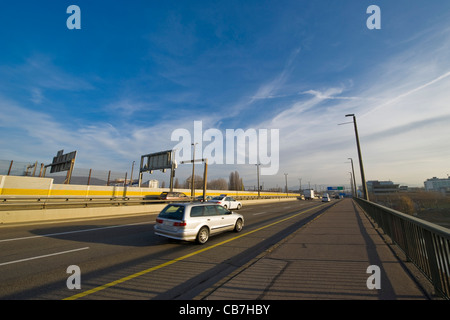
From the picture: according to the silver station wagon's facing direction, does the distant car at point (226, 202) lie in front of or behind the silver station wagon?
in front

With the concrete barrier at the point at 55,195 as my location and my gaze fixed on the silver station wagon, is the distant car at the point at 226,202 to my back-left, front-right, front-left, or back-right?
front-left

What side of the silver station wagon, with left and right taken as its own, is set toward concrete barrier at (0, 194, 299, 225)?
left

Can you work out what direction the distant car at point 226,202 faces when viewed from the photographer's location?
facing away from the viewer and to the right of the viewer

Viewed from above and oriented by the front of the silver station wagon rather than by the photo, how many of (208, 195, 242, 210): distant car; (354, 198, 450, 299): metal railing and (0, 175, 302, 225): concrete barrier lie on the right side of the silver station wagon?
1

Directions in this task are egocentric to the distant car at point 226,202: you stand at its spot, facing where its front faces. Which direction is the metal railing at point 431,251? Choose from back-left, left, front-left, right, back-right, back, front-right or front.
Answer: back-right

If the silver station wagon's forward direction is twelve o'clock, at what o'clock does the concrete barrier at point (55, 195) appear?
The concrete barrier is roughly at 9 o'clock from the silver station wagon.

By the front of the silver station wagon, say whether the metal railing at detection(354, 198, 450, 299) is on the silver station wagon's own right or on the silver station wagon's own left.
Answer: on the silver station wagon's own right

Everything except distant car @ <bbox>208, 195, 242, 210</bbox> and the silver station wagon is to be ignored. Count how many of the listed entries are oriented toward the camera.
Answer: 0

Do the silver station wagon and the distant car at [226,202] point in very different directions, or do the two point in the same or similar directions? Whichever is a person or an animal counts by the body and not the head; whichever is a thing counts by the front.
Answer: same or similar directions

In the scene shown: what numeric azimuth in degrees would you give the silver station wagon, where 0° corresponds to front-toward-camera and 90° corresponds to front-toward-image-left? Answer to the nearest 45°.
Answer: approximately 225°

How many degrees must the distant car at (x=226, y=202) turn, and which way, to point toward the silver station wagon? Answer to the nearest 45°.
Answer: approximately 135° to its right

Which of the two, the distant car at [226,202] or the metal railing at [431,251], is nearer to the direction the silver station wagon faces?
the distant car
